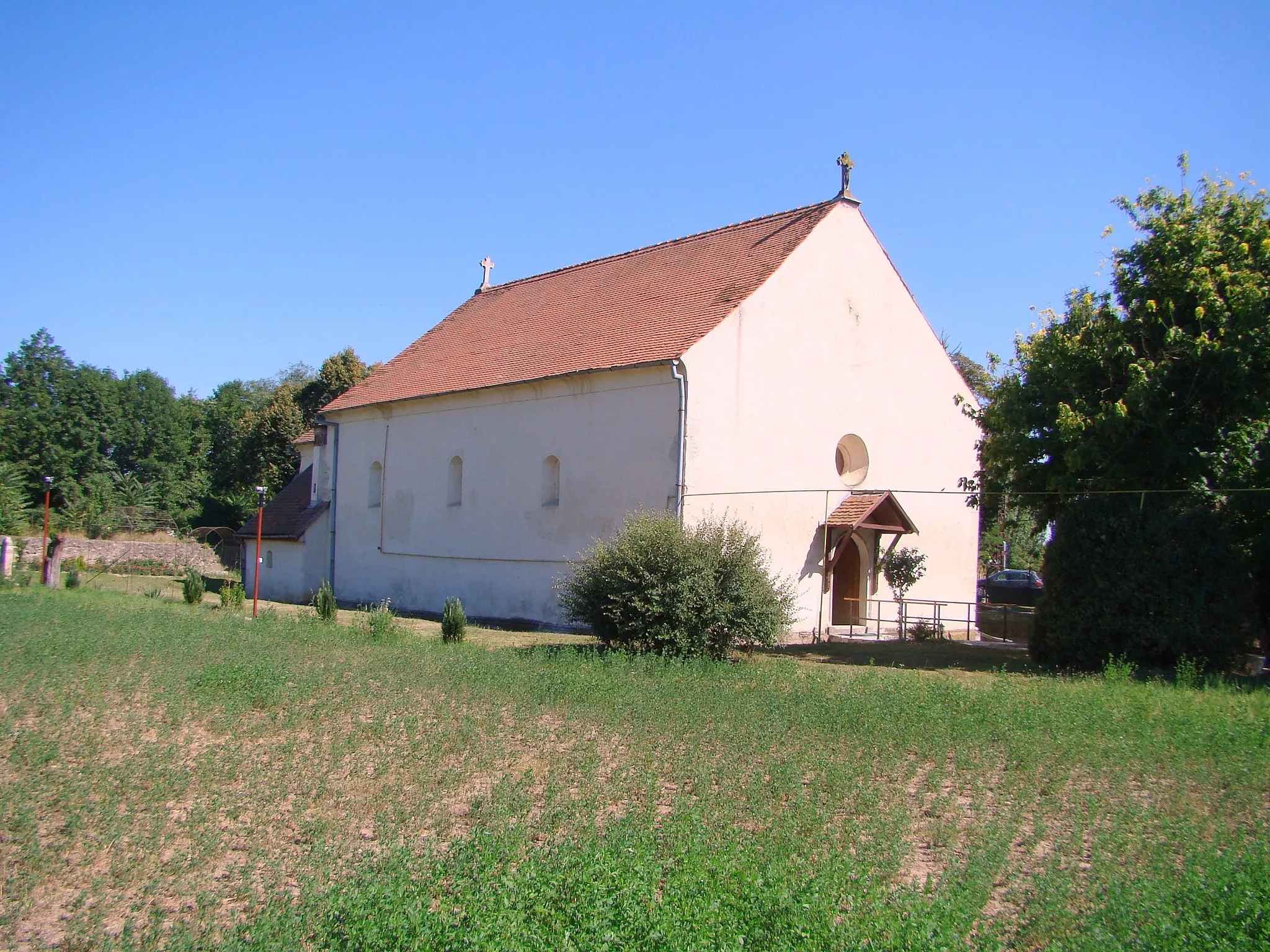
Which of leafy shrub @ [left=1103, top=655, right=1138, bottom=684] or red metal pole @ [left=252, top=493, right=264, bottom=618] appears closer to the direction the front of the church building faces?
the leafy shrub

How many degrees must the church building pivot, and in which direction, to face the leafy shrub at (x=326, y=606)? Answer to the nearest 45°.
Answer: approximately 135° to its right

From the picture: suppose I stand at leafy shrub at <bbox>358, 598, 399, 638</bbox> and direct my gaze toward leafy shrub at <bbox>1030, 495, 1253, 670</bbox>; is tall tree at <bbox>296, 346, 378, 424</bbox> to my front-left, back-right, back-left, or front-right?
back-left

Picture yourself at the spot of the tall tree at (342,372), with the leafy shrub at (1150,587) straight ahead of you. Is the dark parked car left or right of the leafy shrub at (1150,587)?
left

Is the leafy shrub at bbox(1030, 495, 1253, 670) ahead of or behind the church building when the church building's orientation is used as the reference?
ahead

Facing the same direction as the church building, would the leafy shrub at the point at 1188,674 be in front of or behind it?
in front

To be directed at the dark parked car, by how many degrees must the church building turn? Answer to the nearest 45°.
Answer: approximately 90° to its left

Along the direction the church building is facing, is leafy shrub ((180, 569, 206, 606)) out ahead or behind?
behind

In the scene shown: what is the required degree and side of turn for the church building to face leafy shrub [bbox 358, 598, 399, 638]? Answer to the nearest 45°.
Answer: approximately 90° to its right

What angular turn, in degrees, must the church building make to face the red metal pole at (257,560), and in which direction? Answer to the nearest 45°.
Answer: approximately 135° to its right

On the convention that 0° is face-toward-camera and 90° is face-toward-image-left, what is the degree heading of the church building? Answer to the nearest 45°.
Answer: approximately 315°
